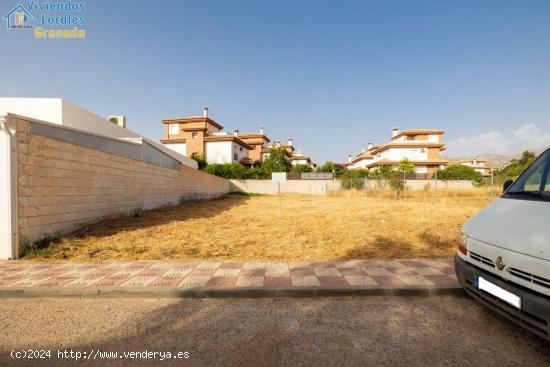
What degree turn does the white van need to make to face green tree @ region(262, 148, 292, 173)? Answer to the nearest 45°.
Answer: approximately 90° to its right

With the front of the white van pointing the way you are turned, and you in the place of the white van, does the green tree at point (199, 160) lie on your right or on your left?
on your right

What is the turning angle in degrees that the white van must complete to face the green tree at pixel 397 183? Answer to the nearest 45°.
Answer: approximately 135° to its right

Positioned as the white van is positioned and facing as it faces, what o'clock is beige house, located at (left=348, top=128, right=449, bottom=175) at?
The beige house is roughly at 4 o'clock from the white van.

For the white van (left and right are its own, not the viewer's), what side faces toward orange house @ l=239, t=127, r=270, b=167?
right

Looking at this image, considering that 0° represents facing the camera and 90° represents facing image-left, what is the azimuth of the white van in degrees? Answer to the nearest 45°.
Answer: approximately 45°

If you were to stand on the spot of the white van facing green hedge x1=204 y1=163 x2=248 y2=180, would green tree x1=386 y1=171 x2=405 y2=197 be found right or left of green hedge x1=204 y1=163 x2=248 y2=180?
right

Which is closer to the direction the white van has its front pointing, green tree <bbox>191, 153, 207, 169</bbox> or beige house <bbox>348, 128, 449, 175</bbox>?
the green tree

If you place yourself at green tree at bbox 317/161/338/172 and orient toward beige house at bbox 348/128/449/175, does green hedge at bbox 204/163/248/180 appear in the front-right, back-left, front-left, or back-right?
back-right
